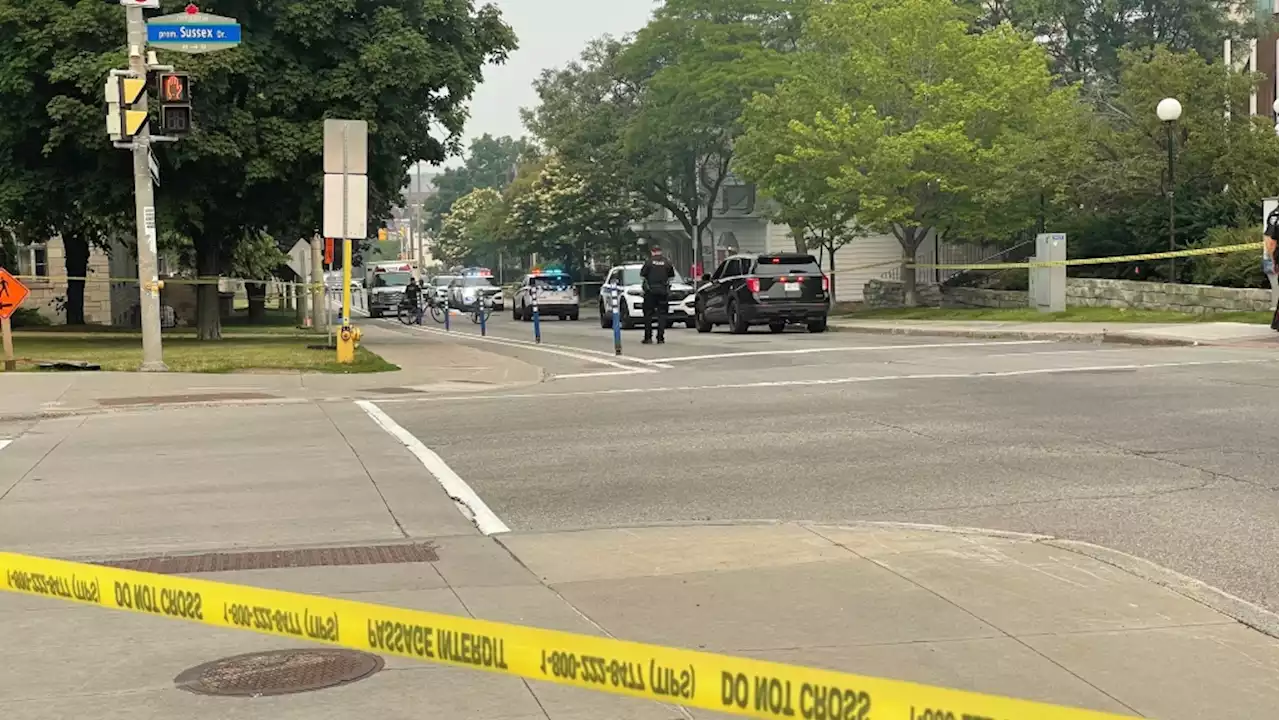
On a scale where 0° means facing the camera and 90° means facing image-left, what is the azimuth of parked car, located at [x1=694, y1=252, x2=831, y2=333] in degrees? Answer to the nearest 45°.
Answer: approximately 135°

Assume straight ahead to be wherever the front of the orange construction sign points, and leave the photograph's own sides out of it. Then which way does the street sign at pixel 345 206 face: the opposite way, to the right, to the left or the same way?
the opposite way

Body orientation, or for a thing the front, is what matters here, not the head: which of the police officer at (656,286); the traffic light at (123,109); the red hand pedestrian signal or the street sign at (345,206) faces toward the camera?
the red hand pedestrian signal

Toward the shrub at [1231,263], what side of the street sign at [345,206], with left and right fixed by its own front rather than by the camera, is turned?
right

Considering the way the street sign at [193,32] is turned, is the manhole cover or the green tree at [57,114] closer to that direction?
the manhole cover

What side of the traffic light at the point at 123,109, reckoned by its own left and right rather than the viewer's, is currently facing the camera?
right

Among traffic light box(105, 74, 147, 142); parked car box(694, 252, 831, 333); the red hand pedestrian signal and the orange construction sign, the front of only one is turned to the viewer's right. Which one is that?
the traffic light

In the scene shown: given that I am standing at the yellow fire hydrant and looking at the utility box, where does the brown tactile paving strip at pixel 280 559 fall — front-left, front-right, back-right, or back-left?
back-right

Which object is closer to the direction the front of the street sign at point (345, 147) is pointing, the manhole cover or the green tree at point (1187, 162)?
the green tree

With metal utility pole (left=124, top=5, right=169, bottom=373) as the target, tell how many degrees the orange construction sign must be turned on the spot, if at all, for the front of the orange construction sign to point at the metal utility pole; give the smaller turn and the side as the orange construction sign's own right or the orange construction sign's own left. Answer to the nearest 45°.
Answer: approximately 90° to the orange construction sign's own left

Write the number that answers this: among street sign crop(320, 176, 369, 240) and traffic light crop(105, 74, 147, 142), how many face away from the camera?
1

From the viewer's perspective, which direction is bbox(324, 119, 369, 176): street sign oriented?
away from the camera

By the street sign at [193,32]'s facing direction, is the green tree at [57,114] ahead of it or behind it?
behind

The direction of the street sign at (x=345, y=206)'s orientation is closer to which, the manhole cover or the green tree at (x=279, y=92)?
the green tree
